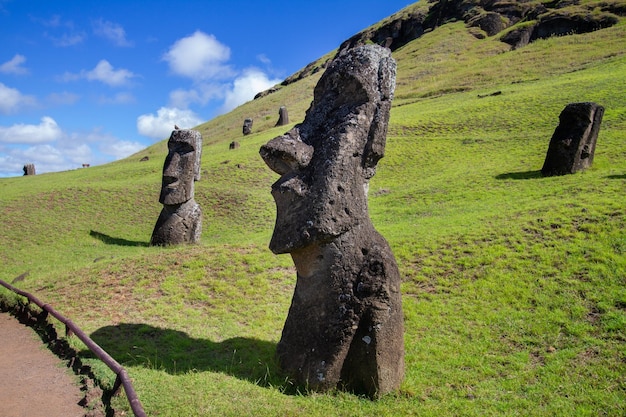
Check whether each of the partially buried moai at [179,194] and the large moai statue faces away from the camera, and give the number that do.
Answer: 0

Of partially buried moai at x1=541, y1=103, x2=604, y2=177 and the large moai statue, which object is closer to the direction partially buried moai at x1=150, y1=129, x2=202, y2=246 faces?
the large moai statue

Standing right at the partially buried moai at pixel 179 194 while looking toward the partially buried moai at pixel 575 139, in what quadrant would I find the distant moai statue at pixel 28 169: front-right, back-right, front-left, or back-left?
back-left

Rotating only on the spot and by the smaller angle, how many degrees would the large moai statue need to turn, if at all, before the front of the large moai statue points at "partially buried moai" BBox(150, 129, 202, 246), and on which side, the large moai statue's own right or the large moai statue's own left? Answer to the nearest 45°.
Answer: approximately 45° to the large moai statue's own right

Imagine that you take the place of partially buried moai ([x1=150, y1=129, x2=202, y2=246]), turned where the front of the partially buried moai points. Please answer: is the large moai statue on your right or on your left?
on your left

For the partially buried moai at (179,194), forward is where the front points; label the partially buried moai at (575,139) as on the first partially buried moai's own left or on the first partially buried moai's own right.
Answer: on the first partially buried moai's own left

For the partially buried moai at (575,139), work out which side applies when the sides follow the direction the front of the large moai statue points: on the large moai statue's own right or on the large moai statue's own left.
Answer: on the large moai statue's own right

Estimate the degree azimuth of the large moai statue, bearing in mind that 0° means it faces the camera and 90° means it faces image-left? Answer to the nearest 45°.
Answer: approximately 90°

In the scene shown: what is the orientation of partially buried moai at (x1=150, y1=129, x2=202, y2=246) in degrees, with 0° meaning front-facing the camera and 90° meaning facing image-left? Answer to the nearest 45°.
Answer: approximately 45°

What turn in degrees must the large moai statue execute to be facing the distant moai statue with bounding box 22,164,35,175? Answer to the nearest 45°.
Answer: approximately 45° to its right

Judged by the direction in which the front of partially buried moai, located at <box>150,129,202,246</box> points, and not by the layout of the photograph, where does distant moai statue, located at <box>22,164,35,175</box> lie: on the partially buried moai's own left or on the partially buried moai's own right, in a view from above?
on the partially buried moai's own right
